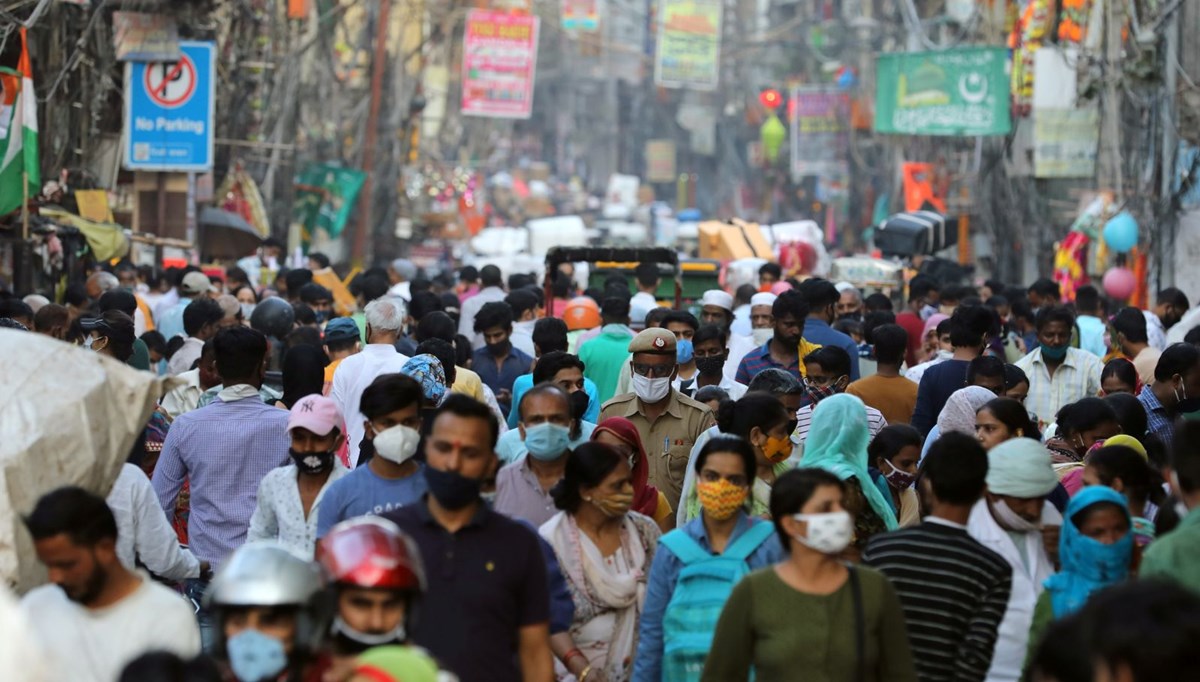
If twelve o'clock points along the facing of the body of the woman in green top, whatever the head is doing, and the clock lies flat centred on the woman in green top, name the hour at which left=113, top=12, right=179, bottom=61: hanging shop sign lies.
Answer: The hanging shop sign is roughly at 5 o'clock from the woman in green top.

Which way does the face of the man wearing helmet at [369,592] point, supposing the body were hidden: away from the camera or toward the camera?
toward the camera

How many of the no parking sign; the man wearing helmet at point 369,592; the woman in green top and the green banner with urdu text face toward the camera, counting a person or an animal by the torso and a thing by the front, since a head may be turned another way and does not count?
4

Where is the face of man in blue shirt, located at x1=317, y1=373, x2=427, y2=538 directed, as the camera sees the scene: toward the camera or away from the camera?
toward the camera

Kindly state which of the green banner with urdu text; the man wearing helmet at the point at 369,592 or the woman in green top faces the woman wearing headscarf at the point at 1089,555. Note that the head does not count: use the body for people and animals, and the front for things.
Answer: the green banner with urdu text

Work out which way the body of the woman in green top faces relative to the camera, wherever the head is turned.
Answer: toward the camera

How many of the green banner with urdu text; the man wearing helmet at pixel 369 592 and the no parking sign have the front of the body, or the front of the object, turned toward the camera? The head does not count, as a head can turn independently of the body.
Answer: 3

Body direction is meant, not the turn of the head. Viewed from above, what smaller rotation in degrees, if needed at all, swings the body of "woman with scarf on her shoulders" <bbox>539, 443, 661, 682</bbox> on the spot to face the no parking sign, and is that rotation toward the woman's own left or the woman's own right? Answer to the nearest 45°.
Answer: approximately 135° to the woman's own left

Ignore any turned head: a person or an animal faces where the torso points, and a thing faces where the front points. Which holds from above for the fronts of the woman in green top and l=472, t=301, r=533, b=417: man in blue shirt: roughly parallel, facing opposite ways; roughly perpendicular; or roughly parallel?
roughly parallel

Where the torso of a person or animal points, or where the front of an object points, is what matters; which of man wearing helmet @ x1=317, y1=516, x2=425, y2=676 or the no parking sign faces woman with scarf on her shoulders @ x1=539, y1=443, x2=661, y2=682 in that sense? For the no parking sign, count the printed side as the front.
the no parking sign

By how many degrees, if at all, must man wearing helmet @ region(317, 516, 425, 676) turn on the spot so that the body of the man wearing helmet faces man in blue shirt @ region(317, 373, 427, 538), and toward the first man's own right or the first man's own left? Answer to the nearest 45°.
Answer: approximately 180°

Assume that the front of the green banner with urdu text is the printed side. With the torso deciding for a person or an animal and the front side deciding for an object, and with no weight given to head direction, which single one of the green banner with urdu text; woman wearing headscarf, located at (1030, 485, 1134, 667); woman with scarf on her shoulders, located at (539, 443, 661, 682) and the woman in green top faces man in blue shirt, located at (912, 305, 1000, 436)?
the green banner with urdu text

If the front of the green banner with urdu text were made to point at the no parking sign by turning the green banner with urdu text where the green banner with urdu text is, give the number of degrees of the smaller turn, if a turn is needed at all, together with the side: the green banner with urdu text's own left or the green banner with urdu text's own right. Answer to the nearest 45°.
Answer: approximately 45° to the green banner with urdu text's own right

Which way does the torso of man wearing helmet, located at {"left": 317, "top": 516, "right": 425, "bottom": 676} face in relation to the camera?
toward the camera

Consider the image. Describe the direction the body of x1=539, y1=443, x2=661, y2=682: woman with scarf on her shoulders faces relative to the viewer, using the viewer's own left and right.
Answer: facing the viewer and to the right of the viewer

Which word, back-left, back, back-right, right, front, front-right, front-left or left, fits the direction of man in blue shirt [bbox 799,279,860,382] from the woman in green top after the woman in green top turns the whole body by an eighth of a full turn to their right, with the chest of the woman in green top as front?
back-right

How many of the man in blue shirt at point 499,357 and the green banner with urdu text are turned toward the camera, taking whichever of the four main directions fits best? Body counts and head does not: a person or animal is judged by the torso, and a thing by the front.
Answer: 2

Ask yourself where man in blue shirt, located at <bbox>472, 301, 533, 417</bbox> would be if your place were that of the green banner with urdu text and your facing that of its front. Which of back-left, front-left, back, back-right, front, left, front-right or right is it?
front
